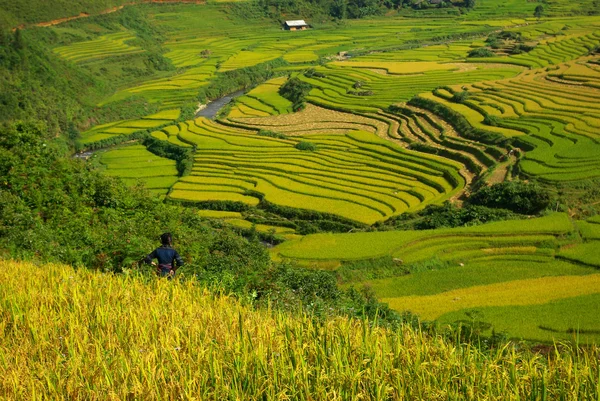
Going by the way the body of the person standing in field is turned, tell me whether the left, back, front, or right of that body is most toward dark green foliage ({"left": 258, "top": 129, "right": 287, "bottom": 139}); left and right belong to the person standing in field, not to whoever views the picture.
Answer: front

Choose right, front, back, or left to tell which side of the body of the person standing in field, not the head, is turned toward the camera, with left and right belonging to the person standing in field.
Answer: back

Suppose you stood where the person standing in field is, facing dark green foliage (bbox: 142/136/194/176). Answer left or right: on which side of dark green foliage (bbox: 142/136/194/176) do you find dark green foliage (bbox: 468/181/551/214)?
right

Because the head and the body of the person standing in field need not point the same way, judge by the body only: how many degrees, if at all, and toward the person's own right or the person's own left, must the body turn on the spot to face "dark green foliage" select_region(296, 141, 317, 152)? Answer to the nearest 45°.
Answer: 0° — they already face it

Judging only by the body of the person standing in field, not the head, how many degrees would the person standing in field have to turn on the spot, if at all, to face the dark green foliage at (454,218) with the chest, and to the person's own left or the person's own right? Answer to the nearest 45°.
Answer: approximately 45° to the person's own right

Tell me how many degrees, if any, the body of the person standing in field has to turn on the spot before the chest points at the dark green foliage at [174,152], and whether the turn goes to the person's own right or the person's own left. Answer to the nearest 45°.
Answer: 0° — they already face it

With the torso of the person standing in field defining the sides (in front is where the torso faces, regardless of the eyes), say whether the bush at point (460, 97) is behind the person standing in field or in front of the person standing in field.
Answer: in front
